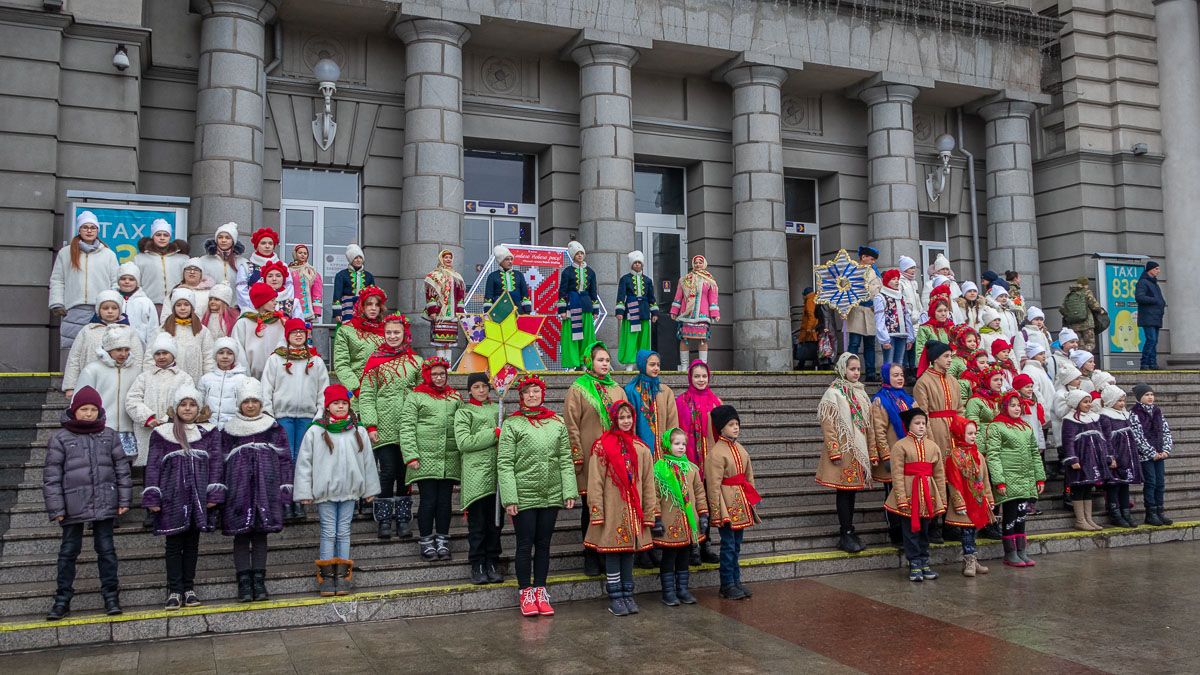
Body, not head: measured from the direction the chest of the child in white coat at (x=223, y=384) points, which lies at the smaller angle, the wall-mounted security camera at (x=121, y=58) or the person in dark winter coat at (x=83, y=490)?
the person in dark winter coat

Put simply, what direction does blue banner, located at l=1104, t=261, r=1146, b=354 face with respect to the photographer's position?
facing the viewer

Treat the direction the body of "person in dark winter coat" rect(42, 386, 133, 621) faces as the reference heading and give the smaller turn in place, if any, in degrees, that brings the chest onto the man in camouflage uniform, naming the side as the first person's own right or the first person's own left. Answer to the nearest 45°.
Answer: approximately 90° to the first person's own left

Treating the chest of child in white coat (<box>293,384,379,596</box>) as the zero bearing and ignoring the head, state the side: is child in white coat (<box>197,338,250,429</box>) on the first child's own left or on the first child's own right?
on the first child's own right

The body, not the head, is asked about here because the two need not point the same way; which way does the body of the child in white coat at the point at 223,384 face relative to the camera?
toward the camera

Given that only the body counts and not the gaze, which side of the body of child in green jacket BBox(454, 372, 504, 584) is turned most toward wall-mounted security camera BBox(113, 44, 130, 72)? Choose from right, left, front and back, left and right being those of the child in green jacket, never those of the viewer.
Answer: back
